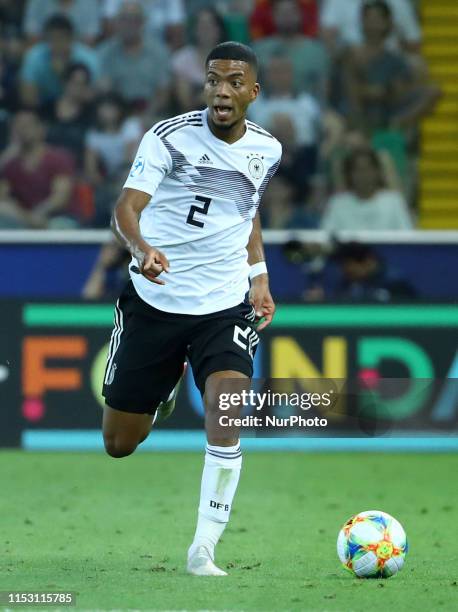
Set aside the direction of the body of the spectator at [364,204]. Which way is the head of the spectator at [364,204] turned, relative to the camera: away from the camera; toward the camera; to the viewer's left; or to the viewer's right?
toward the camera

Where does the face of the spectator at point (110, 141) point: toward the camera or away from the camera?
toward the camera

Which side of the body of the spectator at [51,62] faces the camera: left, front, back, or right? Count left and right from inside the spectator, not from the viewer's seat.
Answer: front

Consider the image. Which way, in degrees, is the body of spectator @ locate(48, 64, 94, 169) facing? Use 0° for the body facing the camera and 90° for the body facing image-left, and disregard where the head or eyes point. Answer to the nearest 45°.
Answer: approximately 0°

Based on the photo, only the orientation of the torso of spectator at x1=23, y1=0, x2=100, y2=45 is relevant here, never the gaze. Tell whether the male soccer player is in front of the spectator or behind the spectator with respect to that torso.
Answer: in front

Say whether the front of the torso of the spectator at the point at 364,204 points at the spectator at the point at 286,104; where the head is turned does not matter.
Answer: no

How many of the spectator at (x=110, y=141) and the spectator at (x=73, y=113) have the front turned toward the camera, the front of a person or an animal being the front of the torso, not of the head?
2

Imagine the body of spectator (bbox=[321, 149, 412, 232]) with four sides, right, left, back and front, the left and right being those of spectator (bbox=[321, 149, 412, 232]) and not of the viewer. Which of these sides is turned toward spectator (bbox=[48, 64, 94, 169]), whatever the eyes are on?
right

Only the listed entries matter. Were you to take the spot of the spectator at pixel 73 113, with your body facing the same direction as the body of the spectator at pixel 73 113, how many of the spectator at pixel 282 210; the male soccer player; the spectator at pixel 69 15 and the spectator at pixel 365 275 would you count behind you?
1

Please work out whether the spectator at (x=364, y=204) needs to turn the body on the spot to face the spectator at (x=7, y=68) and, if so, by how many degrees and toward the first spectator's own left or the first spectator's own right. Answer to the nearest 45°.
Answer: approximately 90° to the first spectator's own right

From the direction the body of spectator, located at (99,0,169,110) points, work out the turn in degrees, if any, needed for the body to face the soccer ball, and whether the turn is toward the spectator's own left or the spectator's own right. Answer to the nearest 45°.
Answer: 0° — they already face it

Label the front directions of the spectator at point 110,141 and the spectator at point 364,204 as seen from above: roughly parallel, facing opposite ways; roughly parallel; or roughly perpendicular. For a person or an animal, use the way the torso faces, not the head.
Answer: roughly parallel

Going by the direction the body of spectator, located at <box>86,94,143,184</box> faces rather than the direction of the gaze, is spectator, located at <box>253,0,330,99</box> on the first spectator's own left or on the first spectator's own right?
on the first spectator's own left

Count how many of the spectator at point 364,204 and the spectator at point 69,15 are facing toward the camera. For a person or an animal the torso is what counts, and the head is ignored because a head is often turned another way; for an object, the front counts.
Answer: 2

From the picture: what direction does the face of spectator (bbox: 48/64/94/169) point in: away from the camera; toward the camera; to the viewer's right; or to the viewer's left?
toward the camera

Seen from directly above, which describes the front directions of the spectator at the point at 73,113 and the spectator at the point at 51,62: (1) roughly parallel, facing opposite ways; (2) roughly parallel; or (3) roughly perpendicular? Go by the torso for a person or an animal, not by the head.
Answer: roughly parallel

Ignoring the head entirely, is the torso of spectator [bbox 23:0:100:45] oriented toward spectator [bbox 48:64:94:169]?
yes

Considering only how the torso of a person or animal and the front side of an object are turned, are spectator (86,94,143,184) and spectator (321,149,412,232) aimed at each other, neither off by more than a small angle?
no

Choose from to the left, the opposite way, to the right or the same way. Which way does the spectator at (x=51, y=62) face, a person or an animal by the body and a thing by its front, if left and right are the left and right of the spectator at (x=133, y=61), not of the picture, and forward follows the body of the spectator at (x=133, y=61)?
the same way

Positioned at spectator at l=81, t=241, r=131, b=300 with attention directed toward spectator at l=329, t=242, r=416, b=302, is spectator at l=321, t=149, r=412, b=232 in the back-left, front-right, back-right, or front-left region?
front-left

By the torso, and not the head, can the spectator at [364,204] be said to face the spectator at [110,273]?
no

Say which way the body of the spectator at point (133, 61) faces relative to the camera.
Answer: toward the camera
